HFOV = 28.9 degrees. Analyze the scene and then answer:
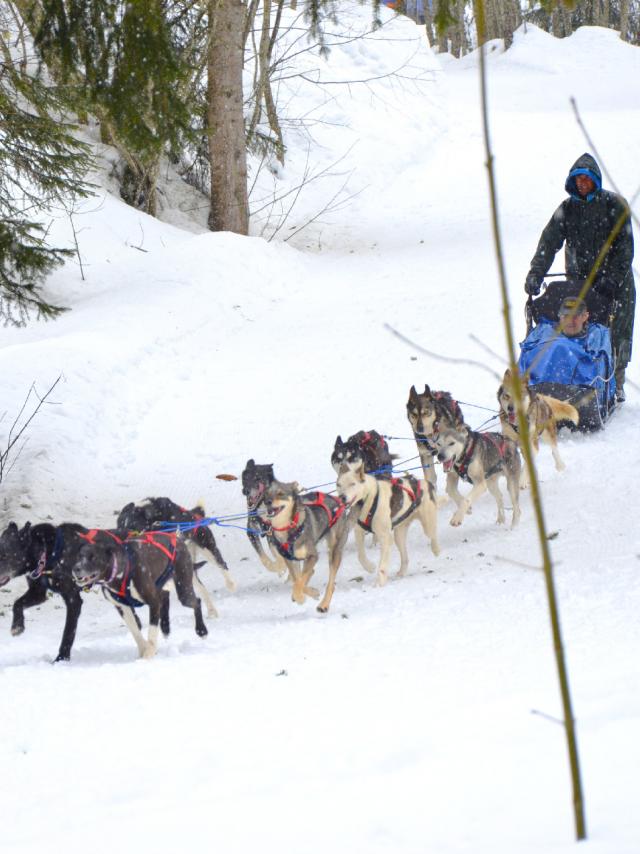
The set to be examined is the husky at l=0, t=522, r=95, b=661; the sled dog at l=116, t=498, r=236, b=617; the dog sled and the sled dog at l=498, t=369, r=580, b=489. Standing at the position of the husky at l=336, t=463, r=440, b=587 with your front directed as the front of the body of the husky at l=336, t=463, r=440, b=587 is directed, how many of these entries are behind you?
2

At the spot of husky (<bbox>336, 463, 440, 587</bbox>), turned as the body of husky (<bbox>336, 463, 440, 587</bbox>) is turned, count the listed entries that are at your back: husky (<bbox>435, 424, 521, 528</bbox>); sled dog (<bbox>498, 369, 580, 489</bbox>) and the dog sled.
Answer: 3

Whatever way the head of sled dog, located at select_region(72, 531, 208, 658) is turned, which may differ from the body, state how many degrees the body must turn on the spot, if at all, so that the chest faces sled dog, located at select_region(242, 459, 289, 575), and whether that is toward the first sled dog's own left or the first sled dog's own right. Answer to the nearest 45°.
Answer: approximately 180°

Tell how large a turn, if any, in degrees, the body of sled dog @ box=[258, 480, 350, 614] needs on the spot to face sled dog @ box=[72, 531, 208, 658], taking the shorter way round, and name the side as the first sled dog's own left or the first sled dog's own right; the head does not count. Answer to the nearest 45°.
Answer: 0° — it already faces it

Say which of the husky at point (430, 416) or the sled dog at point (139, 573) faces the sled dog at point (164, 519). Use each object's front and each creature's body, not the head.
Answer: the husky

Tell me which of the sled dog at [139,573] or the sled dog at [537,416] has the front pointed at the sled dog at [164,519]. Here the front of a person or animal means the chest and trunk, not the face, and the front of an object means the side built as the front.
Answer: the sled dog at [537,416]

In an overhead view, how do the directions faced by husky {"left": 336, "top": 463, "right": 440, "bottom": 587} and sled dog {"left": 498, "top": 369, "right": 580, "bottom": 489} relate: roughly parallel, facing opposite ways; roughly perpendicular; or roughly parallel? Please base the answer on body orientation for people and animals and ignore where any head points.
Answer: roughly parallel

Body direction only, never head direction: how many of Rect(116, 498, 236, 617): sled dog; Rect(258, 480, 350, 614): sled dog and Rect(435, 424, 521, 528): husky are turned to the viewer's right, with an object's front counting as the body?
0

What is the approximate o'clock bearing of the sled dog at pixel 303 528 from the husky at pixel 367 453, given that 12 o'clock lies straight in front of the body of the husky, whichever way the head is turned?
The sled dog is roughly at 11 o'clock from the husky.

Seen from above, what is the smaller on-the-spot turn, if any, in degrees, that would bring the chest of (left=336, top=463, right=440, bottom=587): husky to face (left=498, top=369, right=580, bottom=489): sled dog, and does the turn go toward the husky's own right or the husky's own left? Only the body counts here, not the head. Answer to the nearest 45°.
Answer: approximately 180°

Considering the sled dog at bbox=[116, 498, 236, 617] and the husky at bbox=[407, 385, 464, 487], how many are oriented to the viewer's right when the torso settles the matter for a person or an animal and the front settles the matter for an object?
0

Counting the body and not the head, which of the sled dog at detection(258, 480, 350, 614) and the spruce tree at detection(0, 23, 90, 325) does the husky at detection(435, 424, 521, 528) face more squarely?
the sled dog

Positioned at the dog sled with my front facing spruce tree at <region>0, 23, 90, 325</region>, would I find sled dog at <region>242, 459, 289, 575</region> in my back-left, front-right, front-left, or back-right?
front-left

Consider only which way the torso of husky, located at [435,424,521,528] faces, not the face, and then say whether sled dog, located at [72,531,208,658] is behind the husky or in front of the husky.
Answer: in front

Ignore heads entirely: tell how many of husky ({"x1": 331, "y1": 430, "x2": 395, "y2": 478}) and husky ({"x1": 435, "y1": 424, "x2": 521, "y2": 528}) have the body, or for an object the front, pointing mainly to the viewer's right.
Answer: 0

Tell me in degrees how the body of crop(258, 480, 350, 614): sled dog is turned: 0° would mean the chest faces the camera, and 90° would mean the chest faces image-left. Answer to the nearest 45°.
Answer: approximately 45°

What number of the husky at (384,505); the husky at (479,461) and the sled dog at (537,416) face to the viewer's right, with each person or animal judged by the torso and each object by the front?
0

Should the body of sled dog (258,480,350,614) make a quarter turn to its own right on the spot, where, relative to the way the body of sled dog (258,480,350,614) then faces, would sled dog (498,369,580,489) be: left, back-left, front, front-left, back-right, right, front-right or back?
right

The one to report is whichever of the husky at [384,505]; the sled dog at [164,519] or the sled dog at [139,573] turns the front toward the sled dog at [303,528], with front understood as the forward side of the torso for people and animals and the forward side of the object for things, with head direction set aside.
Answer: the husky

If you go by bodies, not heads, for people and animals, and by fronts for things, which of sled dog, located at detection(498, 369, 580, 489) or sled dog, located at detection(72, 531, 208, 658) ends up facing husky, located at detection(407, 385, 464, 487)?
sled dog, located at detection(498, 369, 580, 489)

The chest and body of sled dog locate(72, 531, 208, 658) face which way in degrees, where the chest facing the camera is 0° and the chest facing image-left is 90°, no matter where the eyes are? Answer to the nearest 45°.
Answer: approximately 45°

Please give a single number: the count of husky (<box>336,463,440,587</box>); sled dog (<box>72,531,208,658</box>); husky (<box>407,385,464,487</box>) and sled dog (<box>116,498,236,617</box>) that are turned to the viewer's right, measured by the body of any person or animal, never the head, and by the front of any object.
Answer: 0
